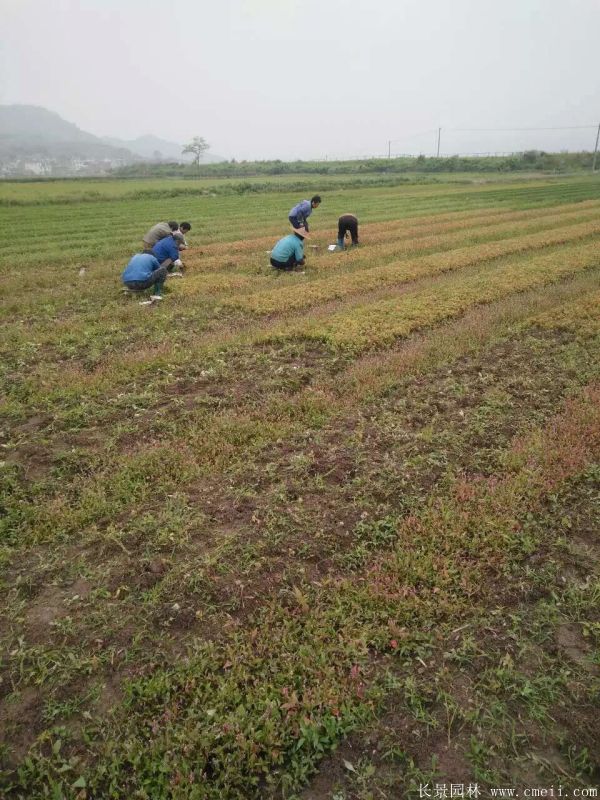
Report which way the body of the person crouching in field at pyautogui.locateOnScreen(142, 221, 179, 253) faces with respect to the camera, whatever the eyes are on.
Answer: to the viewer's right

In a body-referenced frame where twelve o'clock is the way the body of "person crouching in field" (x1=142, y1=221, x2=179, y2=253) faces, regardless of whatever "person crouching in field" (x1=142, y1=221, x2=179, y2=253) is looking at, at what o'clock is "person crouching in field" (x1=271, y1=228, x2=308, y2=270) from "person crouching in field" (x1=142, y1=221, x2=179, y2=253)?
"person crouching in field" (x1=271, y1=228, x2=308, y2=270) is roughly at 12 o'clock from "person crouching in field" (x1=142, y1=221, x2=179, y2=253).

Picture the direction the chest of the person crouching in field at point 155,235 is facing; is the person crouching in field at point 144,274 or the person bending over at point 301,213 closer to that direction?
the person bending over

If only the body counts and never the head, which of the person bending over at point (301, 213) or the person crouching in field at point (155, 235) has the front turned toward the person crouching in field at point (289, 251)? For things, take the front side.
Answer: the person crouching in field at point (155, 235)

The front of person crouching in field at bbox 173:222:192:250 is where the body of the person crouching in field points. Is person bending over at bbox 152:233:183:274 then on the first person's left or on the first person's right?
on the first person's right

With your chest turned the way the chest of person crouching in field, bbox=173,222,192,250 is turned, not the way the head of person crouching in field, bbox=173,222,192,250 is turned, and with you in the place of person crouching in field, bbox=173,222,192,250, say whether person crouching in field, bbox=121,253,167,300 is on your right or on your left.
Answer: on your right

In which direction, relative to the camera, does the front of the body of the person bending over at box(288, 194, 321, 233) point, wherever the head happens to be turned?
to the viewer's right

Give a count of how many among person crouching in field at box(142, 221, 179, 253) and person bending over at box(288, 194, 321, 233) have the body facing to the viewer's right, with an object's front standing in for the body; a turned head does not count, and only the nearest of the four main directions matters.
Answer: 2

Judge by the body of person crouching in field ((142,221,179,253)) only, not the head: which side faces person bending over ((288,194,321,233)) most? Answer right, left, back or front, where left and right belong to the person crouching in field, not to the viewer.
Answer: front
